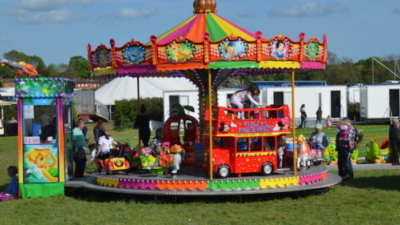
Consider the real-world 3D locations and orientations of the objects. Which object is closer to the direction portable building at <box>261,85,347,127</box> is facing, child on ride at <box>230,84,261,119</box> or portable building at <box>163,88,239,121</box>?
the child on ride

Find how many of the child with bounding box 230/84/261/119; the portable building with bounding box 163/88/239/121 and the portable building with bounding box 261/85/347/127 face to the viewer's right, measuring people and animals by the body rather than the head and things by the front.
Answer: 1

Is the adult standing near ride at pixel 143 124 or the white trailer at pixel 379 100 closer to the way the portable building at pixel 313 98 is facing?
the adult standing near ride

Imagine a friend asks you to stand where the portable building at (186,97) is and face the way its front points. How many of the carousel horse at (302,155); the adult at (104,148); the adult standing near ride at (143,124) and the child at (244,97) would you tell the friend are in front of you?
4

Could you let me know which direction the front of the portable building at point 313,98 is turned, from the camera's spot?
facing the viewer

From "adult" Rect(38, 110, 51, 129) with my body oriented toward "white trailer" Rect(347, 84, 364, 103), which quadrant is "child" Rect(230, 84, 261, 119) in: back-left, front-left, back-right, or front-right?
front-right

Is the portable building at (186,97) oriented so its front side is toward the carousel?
yes

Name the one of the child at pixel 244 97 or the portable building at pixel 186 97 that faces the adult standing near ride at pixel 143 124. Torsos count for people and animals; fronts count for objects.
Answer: the portable building

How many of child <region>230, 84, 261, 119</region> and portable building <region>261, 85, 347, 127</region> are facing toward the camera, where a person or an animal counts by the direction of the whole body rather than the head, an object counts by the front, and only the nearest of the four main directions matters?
1

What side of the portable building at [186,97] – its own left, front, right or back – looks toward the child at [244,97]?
front

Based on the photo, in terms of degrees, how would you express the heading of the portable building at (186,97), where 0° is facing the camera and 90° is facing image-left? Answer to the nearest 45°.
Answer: approximately 0°

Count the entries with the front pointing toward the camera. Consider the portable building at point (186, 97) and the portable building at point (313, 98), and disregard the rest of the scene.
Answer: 2

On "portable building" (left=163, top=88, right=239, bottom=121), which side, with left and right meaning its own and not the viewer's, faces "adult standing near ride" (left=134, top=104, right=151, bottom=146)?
front

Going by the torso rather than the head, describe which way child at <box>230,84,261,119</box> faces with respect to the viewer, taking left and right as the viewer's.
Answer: facing to the right of the viewer
